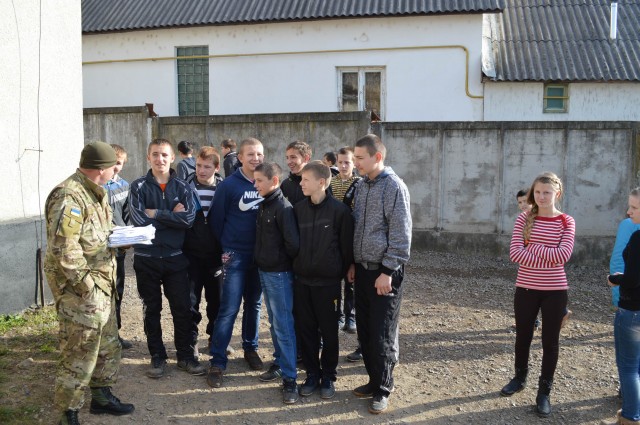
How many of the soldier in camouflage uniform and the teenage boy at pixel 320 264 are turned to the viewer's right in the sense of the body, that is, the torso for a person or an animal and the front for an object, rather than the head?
1

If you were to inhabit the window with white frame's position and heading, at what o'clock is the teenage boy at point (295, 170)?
The teenage boy is roughly at 12 o'clock from the window with white frame.

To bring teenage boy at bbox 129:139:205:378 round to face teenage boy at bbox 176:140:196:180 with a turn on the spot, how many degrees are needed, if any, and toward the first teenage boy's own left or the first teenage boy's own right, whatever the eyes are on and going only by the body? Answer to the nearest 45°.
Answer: approximately 180°

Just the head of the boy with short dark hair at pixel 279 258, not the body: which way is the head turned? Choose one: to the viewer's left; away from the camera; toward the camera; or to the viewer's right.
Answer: to the viewer's left

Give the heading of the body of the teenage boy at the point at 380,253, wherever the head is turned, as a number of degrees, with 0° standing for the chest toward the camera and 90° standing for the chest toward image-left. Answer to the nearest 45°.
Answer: approximately 45°

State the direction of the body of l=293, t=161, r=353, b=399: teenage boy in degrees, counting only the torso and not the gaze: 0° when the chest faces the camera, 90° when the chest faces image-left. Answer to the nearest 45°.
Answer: approximately 45°

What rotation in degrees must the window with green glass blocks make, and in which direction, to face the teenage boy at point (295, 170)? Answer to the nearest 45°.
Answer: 0° — it already faces them

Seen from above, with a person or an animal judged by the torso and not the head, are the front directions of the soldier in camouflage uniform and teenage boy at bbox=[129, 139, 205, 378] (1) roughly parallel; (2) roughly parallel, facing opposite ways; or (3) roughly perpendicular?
roughly perpendicular

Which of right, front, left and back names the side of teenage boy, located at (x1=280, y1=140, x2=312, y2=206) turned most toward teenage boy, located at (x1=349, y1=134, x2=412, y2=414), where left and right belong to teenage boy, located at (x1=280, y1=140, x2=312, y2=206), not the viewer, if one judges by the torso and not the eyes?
left

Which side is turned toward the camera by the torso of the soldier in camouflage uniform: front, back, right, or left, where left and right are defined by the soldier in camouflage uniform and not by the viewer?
right

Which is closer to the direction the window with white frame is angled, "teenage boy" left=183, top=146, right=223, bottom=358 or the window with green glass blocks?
the teenage boy

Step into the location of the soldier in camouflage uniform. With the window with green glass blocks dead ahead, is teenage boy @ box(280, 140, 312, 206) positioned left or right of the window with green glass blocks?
right
